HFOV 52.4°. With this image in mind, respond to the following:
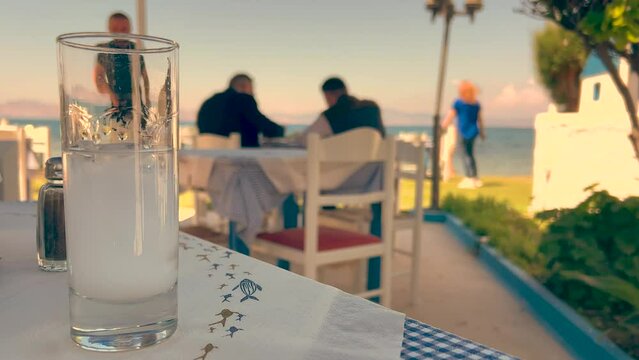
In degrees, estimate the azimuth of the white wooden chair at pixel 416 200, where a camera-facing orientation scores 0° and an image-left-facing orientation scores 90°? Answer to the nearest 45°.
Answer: approximately 135°

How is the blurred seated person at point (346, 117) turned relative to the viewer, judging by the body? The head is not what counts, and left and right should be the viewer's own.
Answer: facing away from the viewer and to the left of the viewer

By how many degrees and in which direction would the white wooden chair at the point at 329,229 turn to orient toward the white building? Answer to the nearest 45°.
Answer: approximately 90° to its right

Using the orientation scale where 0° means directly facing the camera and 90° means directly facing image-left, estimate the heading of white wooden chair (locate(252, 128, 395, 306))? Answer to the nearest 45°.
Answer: approximately 135°

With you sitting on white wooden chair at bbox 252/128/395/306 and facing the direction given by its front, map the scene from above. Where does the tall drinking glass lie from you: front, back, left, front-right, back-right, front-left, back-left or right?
back-left

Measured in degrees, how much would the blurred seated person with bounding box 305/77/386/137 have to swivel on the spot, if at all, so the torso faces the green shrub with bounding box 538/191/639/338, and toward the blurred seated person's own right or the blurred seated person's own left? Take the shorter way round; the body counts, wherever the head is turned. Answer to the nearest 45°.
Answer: approximately 180°

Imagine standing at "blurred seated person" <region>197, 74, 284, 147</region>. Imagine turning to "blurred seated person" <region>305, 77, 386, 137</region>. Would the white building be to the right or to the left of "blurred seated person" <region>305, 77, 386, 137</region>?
left

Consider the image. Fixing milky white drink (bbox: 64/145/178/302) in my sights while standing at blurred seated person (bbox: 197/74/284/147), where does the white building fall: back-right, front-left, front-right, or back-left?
back-left

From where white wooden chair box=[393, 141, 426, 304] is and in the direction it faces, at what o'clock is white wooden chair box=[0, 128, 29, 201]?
white wooden chair box=[0, 128, 29, 201] is roughly at 11 o'clock from white wooden chair box=[393, 141, 426, 304].
